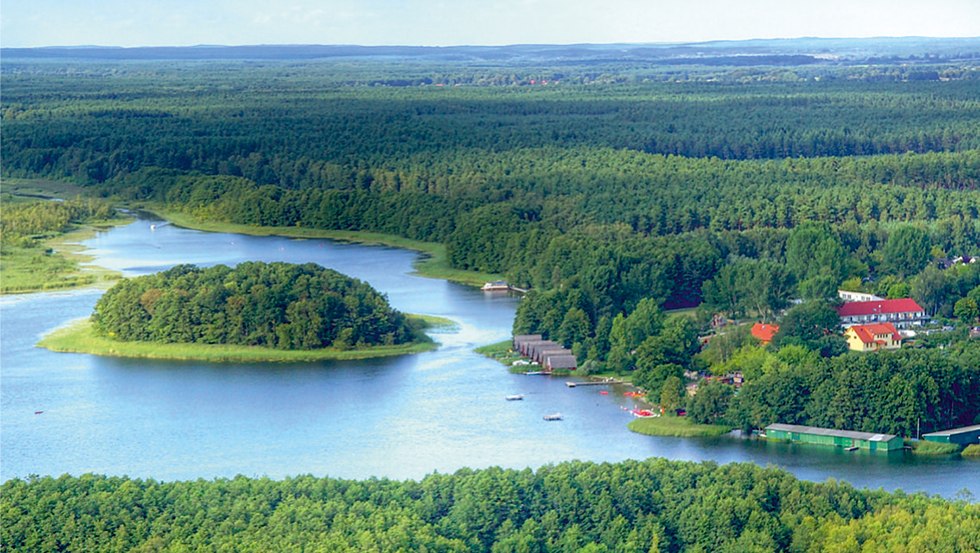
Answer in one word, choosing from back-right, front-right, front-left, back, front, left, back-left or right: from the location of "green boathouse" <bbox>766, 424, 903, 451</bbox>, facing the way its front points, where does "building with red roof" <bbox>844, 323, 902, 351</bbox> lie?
back

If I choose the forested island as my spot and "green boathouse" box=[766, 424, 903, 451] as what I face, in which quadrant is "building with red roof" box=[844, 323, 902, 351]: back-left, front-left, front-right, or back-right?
front-left

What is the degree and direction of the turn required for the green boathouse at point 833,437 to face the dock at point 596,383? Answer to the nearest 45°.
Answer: approximately 135° to its right

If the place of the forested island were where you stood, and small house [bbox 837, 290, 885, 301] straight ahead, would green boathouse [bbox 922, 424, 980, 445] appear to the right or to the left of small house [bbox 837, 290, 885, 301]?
right

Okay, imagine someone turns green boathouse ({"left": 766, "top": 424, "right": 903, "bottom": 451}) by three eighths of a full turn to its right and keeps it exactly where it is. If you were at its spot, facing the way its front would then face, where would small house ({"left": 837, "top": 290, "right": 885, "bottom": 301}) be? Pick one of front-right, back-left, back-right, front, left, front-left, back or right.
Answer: front-right

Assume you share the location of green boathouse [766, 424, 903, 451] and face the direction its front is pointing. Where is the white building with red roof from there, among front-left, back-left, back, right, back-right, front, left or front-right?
back

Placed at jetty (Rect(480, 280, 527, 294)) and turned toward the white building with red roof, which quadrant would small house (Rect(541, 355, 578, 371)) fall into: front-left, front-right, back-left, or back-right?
front-right

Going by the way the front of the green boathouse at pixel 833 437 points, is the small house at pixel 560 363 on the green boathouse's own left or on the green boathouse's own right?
on the green boathouse's own right

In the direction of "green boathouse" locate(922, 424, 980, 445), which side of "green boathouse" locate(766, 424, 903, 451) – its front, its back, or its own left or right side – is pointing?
left

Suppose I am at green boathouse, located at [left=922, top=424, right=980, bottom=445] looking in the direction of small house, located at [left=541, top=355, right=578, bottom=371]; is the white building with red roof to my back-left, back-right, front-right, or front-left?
front-right

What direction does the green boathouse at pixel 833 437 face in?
toward the camera
